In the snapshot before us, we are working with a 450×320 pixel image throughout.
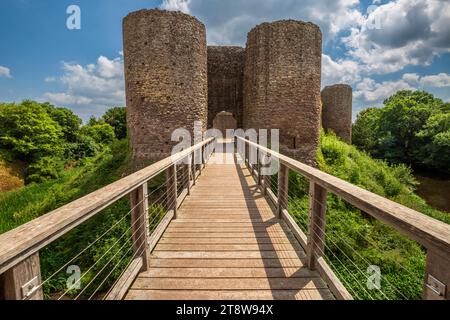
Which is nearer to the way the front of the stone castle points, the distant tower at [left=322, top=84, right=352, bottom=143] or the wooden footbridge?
the wooden footbridge

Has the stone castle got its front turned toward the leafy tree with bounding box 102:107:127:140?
no

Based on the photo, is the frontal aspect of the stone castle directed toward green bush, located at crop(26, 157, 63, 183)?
no

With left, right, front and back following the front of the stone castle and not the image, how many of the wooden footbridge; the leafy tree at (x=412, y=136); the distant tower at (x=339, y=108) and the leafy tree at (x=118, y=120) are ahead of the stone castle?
1

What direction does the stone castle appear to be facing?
toward the camera

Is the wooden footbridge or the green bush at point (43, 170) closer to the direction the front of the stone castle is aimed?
the wooden footbridge

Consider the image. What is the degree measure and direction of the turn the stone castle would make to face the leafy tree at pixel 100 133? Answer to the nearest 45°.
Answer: approximately 135° to its right

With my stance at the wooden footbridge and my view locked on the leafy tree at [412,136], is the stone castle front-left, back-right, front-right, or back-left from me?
front-left

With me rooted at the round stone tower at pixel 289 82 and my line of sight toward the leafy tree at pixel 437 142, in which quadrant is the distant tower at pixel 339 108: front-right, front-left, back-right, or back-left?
front-left

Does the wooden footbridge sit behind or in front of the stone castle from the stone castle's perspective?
in front

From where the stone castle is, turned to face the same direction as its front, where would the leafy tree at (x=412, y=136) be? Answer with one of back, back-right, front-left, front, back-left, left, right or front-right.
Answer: back-left

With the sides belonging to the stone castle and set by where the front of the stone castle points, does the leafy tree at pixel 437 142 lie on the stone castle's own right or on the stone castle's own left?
on the stone castle's own left
